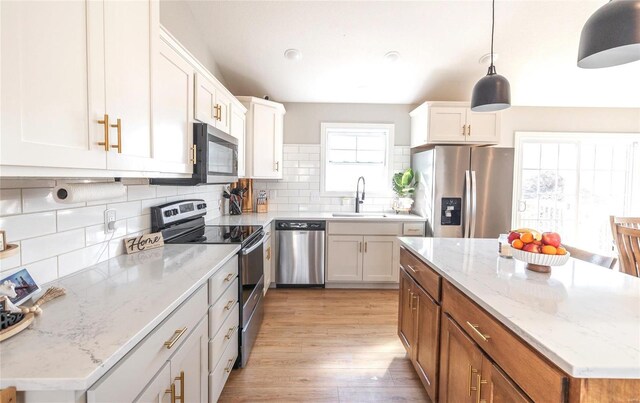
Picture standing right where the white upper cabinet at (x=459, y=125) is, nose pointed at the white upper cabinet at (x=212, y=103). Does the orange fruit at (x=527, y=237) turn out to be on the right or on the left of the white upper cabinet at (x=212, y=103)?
left

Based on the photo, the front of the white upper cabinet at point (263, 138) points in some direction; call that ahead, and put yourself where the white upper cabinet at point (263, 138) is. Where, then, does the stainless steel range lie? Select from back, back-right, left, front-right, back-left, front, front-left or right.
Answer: front-right

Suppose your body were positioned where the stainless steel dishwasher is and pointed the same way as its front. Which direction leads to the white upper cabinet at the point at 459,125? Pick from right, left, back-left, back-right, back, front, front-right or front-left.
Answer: left

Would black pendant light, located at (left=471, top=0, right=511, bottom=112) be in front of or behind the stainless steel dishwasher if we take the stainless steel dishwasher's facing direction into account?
in front

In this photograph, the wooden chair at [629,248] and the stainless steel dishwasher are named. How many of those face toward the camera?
1

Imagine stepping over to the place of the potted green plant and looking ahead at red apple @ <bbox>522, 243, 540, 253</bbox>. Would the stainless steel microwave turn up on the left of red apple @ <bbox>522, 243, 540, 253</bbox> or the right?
right

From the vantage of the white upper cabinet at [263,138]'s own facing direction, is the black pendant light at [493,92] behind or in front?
in front

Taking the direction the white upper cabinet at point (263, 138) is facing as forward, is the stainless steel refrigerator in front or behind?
in front

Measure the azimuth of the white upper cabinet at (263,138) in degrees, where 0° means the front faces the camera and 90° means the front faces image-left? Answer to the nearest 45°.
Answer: approximately 315°
